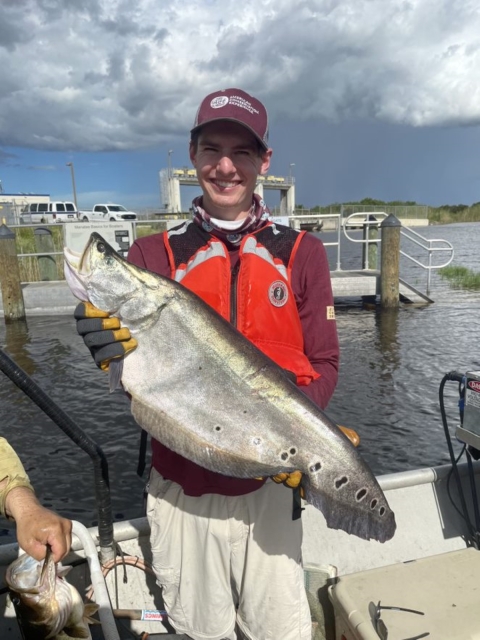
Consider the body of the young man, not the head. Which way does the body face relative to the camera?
toward the camera

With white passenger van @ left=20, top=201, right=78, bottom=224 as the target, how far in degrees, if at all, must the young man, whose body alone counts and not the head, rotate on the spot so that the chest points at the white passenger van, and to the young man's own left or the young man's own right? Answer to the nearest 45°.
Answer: approximately 180°

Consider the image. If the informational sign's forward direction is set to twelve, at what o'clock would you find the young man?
The young man is roughly at 12 o'clock from the informational sign.

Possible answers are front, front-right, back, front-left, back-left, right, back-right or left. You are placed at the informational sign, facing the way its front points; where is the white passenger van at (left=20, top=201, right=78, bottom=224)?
back

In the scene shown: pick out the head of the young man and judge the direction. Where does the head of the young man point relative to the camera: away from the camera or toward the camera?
toward the camera

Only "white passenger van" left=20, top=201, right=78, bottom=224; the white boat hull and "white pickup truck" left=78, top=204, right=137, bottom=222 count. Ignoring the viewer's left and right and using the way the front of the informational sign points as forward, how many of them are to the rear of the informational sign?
2

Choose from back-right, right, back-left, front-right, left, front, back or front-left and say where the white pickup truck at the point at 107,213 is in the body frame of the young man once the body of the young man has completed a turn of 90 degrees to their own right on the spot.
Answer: right

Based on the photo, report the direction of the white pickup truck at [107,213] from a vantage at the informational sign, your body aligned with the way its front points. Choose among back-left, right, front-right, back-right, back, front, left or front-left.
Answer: back

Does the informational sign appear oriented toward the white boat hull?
yes

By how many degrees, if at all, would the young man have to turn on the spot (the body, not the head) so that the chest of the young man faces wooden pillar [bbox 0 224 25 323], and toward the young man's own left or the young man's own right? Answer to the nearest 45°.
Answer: approximately 135° to the young man's own right

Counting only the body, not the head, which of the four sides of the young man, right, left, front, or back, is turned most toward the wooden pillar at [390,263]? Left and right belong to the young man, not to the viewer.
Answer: back

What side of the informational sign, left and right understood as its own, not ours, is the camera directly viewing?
front

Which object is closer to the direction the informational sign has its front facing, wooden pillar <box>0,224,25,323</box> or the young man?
the young man

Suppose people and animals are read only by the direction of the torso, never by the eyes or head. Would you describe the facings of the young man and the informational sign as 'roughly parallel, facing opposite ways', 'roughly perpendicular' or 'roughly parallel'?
roughly parallel

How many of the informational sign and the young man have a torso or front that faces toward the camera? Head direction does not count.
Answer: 2
